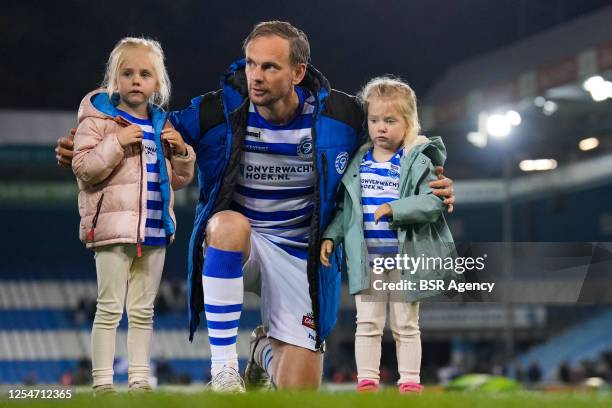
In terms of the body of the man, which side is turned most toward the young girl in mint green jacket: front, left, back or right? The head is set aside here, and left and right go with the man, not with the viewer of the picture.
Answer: left

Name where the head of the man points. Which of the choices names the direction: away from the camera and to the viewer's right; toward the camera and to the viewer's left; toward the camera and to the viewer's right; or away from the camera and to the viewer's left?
toward the camera and to the viewer's left

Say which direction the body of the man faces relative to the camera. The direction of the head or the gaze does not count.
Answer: toward the camera

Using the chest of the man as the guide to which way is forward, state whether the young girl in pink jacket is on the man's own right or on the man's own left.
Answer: on the man's own right
